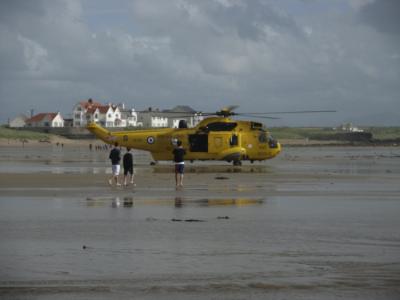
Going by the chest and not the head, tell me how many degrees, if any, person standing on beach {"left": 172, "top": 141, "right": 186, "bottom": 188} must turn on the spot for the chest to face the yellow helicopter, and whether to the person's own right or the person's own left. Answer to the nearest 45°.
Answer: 0° — they already face it

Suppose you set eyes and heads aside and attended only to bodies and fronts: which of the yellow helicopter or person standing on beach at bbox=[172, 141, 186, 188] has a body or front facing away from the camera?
the person standing on beach

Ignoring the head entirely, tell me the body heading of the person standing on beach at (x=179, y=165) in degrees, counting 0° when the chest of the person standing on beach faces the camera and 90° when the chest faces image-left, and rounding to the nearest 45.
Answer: approximately 180°

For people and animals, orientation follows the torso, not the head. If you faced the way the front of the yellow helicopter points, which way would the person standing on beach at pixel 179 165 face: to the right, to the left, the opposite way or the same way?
to the left

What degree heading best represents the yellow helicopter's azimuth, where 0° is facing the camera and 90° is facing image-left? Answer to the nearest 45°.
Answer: approximately 270°

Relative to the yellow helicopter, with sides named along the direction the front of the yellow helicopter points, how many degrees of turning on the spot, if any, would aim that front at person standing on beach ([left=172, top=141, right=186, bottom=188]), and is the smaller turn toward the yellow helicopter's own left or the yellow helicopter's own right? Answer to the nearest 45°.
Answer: approximately 90° to the yellow helicopter's own right

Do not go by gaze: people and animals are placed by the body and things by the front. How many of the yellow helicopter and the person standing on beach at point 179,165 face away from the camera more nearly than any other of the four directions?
1
